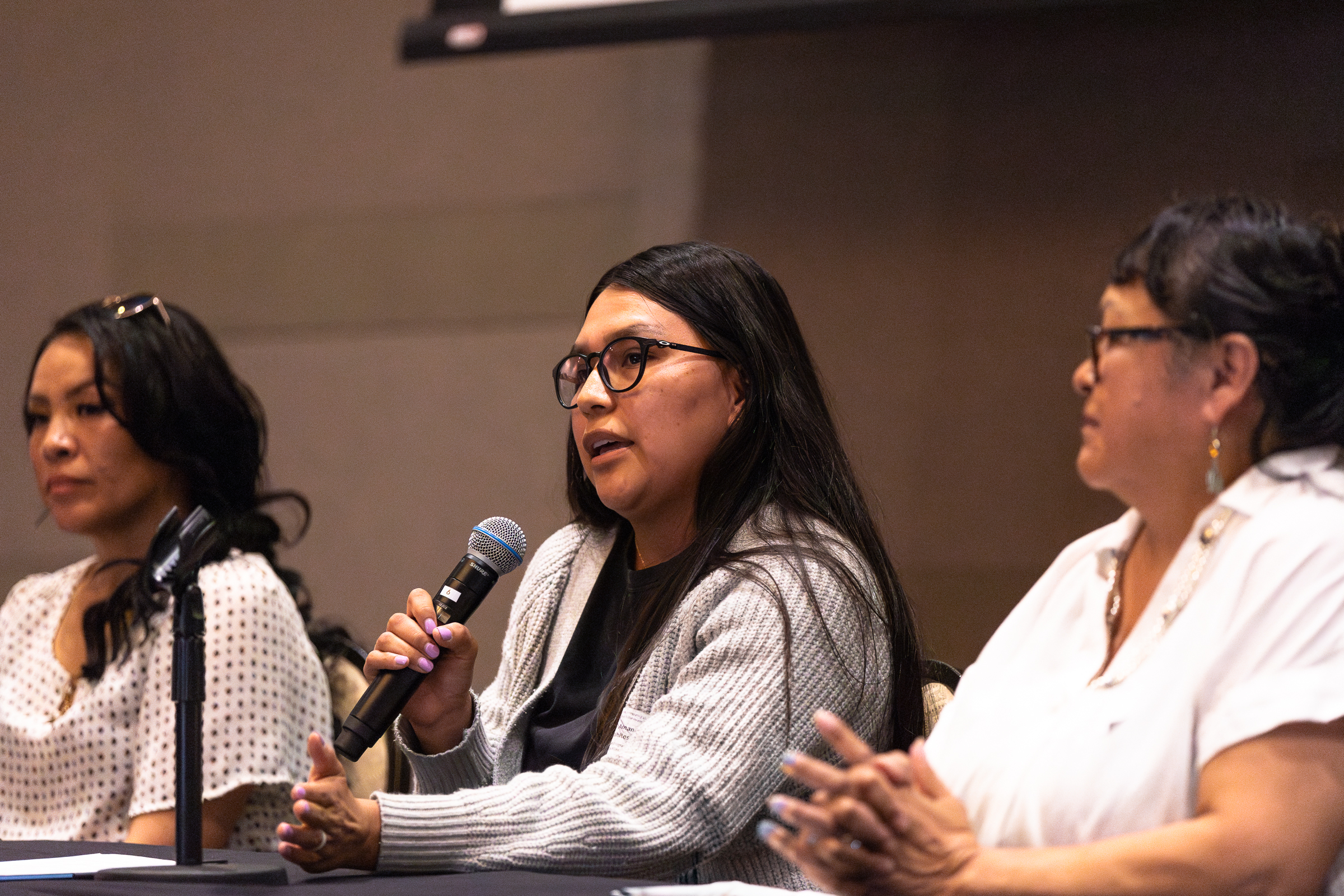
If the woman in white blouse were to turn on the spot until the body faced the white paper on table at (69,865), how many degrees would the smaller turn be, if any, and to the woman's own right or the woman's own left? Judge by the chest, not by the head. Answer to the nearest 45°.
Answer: approximately 45° to the woman's own right

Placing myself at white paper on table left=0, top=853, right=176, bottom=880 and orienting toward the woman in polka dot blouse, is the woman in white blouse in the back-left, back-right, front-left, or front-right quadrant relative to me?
back-right

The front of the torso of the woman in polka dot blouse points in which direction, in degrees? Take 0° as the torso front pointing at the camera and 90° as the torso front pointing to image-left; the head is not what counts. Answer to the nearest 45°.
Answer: approximately 45°

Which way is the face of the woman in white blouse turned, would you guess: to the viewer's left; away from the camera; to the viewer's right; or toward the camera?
to the viewer's left

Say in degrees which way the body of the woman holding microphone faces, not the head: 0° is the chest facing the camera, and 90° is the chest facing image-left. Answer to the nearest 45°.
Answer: approximately 45°

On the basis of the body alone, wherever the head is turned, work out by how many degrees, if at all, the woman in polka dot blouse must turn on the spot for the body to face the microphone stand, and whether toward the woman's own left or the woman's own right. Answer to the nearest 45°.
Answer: approximately 45° to the woman's own left
